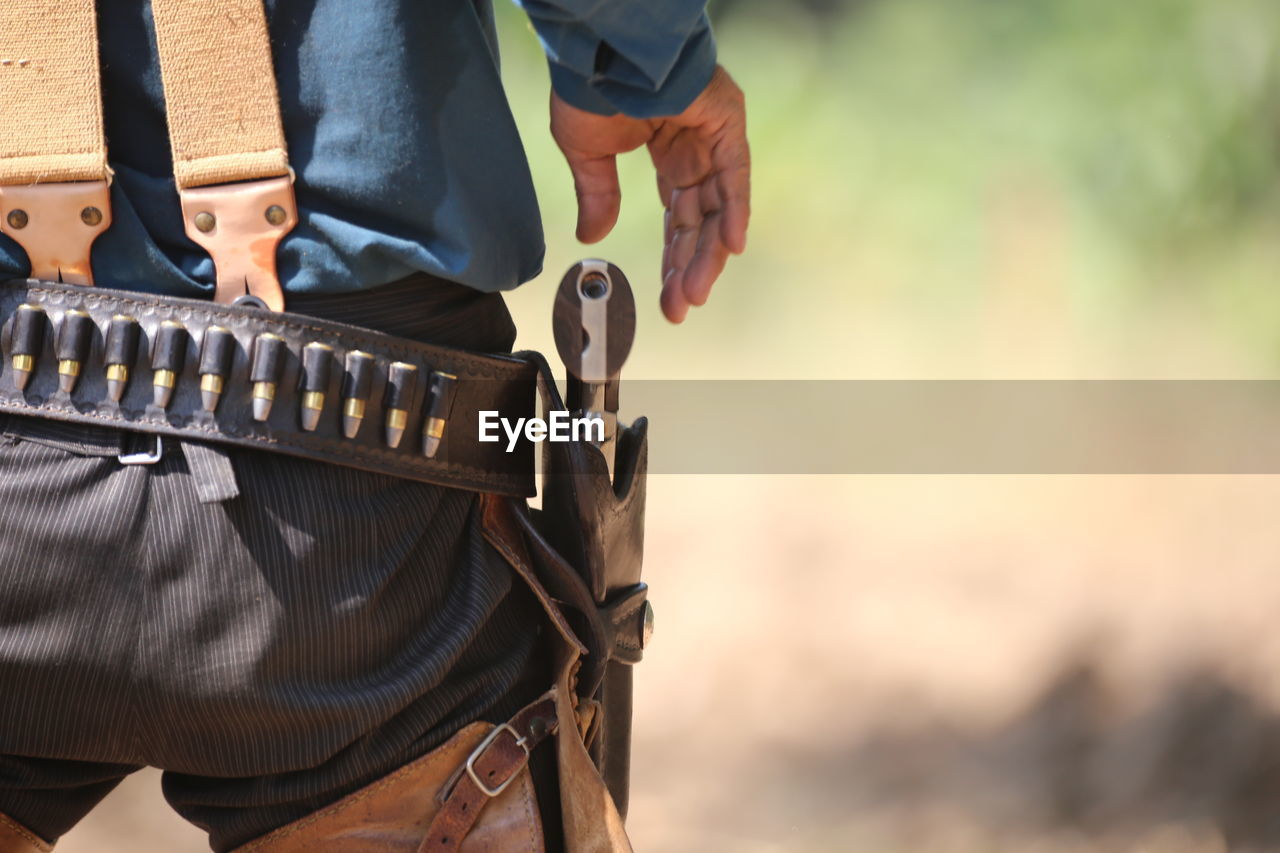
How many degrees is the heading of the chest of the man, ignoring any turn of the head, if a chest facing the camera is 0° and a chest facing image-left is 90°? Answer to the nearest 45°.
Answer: approximately 180°
